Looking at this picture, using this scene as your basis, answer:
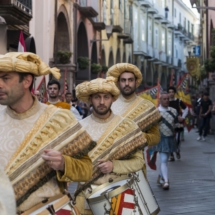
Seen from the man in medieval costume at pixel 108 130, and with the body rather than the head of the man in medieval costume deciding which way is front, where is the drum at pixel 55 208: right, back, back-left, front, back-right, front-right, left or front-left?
front

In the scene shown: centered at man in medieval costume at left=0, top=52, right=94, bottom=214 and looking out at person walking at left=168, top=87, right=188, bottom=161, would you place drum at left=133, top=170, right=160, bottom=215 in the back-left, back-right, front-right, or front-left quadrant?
front-right

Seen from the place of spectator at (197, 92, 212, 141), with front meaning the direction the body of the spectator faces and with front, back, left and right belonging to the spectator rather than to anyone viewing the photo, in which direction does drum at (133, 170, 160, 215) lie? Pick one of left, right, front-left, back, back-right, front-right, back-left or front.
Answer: front-left

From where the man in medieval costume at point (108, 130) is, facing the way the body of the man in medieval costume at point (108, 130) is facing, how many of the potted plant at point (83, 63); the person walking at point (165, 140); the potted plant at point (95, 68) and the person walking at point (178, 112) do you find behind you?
4

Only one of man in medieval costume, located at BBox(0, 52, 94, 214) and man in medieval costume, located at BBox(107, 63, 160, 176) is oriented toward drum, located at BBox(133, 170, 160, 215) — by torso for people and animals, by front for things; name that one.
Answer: man in medieval costume, located at BBox(107, 63, 160, 176)

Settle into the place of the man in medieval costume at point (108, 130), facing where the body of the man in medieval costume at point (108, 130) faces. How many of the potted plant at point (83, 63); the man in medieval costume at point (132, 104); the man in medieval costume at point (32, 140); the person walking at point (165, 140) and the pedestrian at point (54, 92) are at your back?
4

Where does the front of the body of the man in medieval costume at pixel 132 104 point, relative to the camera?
toward the camera

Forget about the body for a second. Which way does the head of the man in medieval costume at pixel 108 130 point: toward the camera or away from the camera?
toward the camera

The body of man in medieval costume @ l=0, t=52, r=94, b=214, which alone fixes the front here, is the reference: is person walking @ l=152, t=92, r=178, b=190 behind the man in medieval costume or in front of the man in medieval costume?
behind

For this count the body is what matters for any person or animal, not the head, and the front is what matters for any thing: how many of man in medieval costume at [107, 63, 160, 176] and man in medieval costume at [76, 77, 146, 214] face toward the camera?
2

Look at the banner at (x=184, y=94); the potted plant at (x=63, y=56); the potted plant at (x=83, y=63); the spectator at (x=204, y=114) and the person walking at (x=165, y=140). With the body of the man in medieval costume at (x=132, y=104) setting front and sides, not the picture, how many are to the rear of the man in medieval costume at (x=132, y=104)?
5

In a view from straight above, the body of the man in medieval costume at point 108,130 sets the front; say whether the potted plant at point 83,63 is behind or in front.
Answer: behind

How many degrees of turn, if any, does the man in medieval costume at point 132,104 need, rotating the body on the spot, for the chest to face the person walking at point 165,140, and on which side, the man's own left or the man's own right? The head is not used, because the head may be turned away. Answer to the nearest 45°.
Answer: approximately 180°

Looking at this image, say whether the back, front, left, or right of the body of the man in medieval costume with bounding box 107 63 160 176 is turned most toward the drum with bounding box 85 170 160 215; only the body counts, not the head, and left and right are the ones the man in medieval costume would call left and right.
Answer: front

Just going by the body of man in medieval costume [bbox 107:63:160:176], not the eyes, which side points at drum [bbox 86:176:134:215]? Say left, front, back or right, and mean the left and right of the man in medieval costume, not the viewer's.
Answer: front

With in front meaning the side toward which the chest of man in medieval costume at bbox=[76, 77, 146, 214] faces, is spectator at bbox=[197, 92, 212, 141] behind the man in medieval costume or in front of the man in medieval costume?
behind

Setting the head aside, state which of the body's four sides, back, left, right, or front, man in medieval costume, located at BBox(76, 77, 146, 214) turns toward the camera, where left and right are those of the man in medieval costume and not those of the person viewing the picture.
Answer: front

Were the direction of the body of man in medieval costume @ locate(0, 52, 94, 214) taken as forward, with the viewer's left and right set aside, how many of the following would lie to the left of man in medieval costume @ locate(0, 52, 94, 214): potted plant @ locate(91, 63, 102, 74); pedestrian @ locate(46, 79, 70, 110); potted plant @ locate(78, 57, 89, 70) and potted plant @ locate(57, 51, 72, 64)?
0

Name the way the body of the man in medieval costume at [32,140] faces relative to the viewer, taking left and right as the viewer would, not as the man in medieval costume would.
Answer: facing the viewer and to the left of the viewer

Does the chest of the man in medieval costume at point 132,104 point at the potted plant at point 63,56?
no
